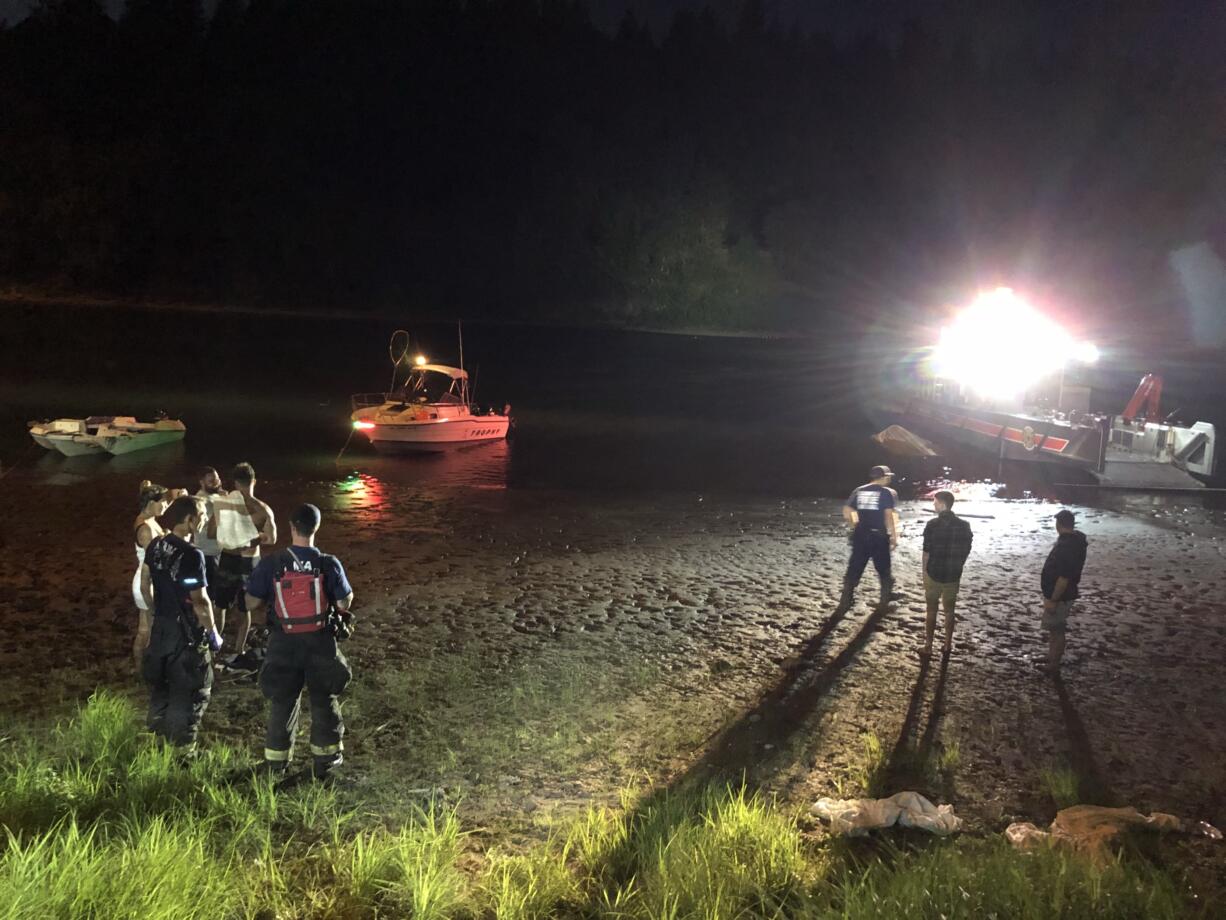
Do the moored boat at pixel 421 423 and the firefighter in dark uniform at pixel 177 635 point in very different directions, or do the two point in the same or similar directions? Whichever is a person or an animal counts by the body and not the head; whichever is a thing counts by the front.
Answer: very different directions

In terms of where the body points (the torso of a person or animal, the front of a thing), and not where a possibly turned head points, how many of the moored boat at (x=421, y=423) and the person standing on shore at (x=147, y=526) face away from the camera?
0

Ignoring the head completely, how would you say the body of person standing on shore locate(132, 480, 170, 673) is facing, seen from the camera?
to the viewer's right

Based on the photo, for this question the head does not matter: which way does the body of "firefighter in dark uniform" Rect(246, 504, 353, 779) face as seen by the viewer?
away from the camera

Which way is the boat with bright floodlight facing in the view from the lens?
facing away from the viewer and to the left of the viewer
